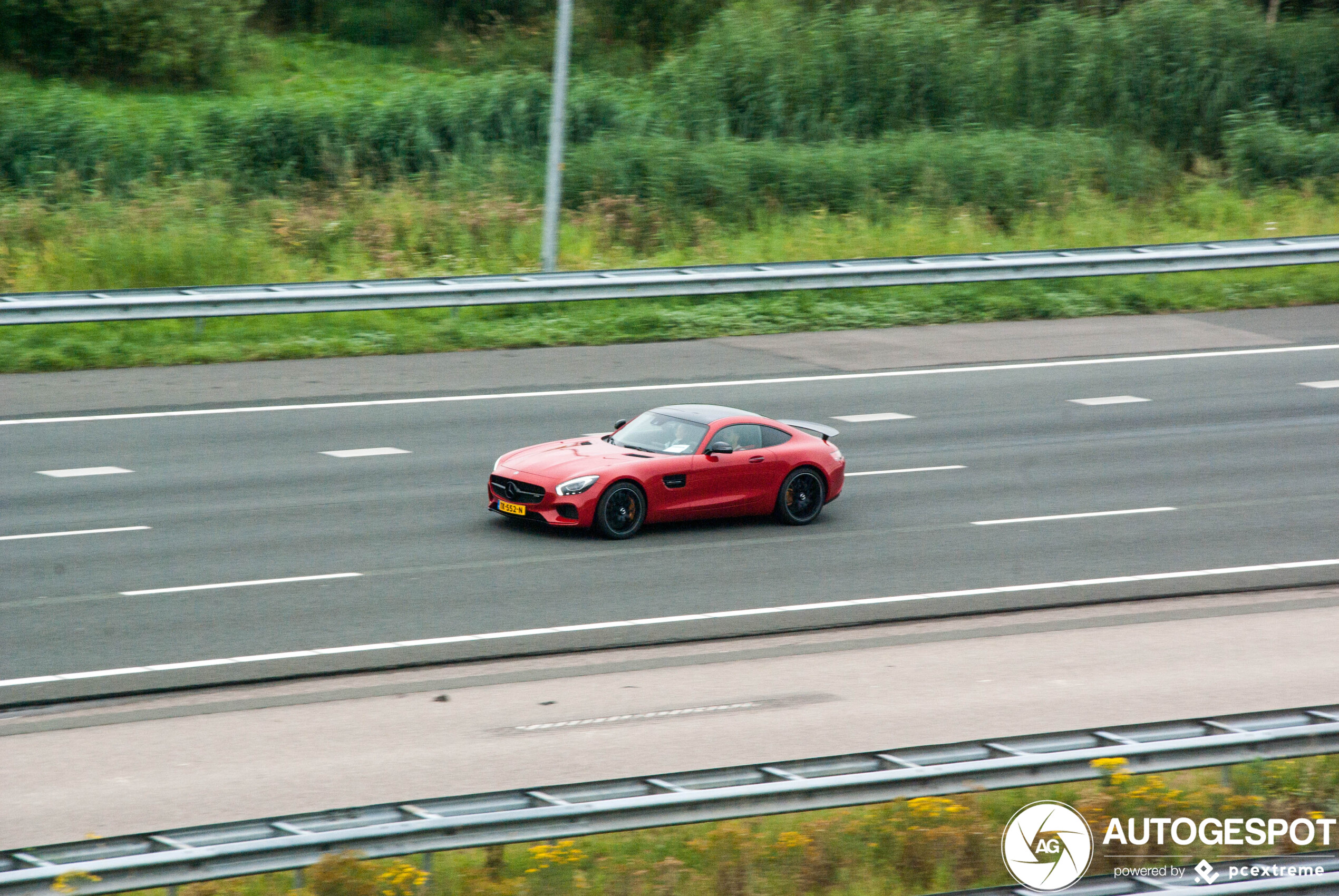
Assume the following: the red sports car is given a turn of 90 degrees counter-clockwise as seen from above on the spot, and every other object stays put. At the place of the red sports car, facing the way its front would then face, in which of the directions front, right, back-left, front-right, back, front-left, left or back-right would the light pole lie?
back-left

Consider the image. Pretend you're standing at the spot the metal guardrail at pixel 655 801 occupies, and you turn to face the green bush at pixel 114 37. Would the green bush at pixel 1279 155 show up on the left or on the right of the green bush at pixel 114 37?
right

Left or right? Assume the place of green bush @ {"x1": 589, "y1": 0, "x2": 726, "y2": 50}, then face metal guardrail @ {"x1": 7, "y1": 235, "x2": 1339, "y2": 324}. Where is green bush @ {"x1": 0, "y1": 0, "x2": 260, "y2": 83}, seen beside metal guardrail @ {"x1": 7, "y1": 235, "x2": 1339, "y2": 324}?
right

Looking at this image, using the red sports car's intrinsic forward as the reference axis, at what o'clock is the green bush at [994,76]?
The green bush is roughly at 5 o'clock from the red sports car.

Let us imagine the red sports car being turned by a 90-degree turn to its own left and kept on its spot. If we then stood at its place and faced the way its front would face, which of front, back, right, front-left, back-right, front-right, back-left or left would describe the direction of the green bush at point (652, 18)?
back-left

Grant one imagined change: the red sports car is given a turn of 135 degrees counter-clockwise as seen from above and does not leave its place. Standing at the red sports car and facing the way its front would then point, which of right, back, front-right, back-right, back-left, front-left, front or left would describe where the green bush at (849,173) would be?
left

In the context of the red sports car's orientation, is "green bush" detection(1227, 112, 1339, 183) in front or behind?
behind

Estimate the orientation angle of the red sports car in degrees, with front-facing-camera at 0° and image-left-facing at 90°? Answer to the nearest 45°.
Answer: approximately 45°

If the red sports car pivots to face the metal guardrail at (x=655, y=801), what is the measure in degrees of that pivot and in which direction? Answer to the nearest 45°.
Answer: approximately 45° to its left

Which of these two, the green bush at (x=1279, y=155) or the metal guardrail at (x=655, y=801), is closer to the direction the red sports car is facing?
the metal guardrail
